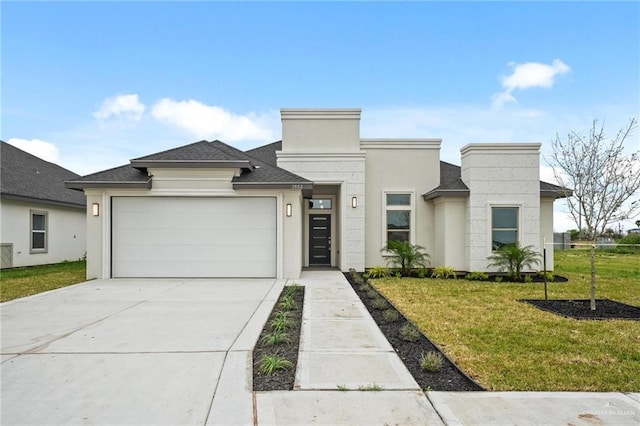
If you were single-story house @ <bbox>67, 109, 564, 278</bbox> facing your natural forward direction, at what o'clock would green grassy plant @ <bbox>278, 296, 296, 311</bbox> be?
The green grassy plant is roughly at 12 o'clock from the single-story house.

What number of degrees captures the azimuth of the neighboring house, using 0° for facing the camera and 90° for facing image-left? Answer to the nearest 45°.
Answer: approximately 45°

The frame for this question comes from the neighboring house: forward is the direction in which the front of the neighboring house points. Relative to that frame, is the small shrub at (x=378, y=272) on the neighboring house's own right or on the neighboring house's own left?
on the neighboring house's own left

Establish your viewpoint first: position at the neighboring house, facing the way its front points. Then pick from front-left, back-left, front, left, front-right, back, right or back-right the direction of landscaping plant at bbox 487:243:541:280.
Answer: left

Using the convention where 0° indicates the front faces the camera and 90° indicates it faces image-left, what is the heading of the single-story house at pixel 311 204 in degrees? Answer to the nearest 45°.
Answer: approximately 0°

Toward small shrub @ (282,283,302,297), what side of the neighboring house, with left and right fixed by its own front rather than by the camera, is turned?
left

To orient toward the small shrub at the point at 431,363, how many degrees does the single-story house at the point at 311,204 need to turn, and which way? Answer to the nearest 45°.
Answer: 0° — it already faces it

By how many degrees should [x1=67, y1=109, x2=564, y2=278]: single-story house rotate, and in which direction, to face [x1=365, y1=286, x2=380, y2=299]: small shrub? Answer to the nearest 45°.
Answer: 0° — it already faces it

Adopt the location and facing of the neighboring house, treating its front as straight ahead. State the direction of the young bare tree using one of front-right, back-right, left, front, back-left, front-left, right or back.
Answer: left
